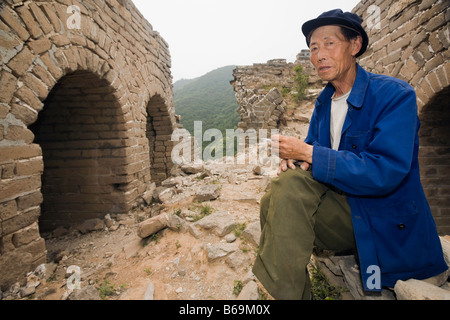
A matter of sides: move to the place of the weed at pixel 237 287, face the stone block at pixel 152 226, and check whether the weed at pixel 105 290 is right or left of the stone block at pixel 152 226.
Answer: left

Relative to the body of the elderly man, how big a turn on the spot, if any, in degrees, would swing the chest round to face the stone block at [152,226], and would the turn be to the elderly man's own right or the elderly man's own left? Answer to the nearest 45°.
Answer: approximately 45° to the elderly man's own right

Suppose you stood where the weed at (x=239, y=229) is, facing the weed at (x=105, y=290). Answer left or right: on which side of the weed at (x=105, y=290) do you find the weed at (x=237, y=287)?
left

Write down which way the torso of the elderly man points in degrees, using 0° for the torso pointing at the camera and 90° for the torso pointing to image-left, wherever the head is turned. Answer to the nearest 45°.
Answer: approximately 45°

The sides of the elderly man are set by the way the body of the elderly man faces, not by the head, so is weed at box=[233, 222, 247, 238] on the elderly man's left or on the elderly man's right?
on the elderly man's right

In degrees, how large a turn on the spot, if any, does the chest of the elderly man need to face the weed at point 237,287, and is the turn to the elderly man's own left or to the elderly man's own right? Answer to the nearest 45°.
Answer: approximately 45° to the elderly man's own right

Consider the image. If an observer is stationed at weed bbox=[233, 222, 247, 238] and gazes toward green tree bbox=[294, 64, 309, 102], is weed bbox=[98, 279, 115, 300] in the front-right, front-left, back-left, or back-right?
back-left

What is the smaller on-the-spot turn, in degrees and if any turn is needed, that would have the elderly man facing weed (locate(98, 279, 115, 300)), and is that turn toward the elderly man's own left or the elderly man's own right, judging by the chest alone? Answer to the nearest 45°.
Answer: approximately 45° to the elderly man's own right
